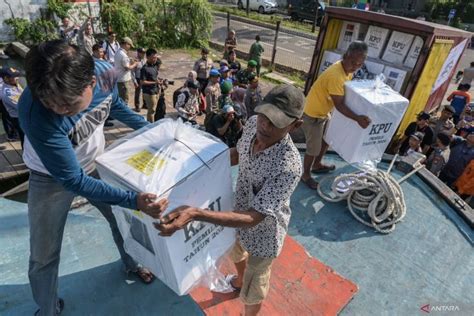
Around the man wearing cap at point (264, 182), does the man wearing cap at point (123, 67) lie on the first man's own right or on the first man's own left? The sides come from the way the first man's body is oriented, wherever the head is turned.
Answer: on the first man's own right

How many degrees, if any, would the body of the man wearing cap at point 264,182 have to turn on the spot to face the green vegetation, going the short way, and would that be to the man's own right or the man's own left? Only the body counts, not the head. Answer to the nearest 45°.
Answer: approximately 135° to the man's own right

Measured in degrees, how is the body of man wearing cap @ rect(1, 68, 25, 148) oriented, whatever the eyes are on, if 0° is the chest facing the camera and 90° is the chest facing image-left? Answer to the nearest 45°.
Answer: approximately 315°

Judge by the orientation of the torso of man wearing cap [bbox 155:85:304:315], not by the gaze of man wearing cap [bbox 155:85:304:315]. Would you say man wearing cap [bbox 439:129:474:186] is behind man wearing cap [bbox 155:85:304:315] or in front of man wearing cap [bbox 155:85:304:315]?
behind

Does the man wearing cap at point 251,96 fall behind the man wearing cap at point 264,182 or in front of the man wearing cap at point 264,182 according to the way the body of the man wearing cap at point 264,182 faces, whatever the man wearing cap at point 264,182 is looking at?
behind

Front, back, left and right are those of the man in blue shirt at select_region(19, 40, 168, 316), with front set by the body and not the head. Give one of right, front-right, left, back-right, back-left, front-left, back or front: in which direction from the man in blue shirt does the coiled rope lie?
front-left
